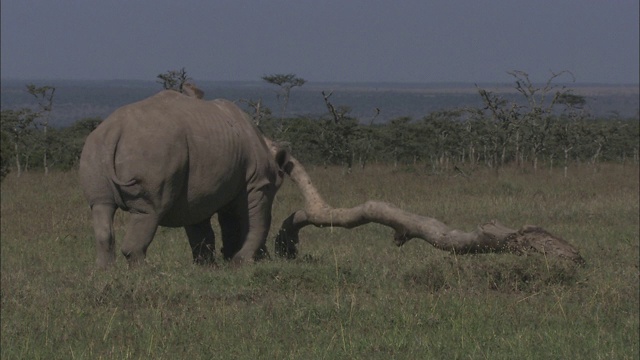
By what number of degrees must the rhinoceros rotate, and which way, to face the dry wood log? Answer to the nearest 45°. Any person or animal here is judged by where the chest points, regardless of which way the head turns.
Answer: approximately 45° to its right

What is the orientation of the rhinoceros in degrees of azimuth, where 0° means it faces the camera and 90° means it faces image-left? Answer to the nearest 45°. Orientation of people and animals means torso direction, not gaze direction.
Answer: approximately 225°

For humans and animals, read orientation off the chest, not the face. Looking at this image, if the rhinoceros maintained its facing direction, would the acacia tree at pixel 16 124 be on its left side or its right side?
on its left
